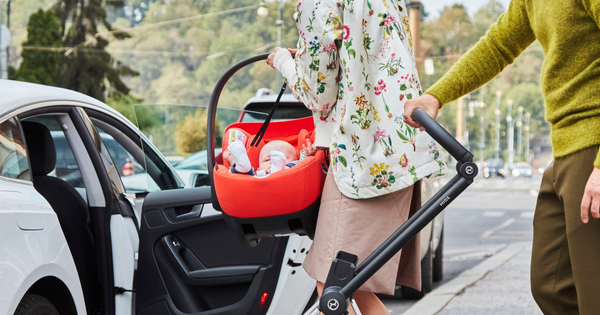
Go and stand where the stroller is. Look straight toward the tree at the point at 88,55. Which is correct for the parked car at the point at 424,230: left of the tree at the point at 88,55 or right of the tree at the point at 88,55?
right

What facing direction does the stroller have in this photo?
to the viewer's left

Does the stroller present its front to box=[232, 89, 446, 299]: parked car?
no

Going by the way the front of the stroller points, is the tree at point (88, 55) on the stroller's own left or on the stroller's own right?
on the stroller's own right

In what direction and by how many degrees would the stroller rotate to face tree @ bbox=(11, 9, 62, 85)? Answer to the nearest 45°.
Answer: approximately 45° to its right

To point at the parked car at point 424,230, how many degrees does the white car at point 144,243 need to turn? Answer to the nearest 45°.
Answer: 0° — it already faces it

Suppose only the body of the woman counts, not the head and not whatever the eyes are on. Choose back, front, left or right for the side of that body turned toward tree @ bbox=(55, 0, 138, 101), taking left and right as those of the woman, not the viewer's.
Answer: front

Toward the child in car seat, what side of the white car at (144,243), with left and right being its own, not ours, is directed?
right

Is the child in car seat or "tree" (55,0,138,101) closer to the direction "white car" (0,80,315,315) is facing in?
the tree

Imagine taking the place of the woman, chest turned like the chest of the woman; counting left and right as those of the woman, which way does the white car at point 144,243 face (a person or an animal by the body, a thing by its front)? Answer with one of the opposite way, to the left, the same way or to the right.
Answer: to the right

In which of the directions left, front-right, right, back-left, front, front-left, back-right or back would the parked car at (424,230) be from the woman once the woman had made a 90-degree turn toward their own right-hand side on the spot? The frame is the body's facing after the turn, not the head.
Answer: front-left

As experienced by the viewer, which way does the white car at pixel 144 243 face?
facing away from the viewer and to the right of the viewer

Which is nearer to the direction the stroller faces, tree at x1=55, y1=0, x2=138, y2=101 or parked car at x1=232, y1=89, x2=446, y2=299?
the tree

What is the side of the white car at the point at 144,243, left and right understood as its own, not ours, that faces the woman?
right

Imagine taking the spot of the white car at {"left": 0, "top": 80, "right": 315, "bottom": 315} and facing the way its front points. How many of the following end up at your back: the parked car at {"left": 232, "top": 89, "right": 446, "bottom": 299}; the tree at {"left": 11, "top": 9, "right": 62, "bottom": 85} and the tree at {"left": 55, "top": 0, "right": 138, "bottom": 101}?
0

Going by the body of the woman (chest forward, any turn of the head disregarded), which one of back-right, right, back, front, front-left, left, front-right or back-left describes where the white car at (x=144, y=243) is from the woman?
front

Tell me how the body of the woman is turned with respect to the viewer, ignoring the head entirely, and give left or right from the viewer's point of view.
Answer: facing away from the viewer and to the left of the viewer
